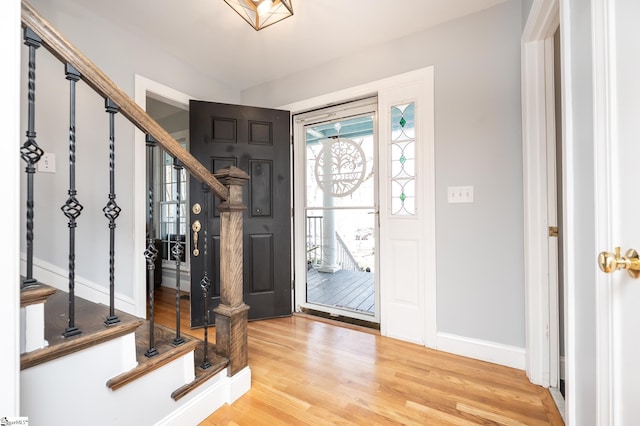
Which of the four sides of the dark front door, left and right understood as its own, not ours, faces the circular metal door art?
left

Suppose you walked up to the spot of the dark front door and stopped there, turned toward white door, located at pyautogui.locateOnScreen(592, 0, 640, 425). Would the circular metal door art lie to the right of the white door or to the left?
left

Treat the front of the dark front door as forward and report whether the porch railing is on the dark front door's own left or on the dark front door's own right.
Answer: on the dark front door's own left

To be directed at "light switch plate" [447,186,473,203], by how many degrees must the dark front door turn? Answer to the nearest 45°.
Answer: approximately 45° to its left

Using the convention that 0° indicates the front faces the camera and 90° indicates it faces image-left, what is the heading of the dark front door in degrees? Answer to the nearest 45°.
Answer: approximately 0°
